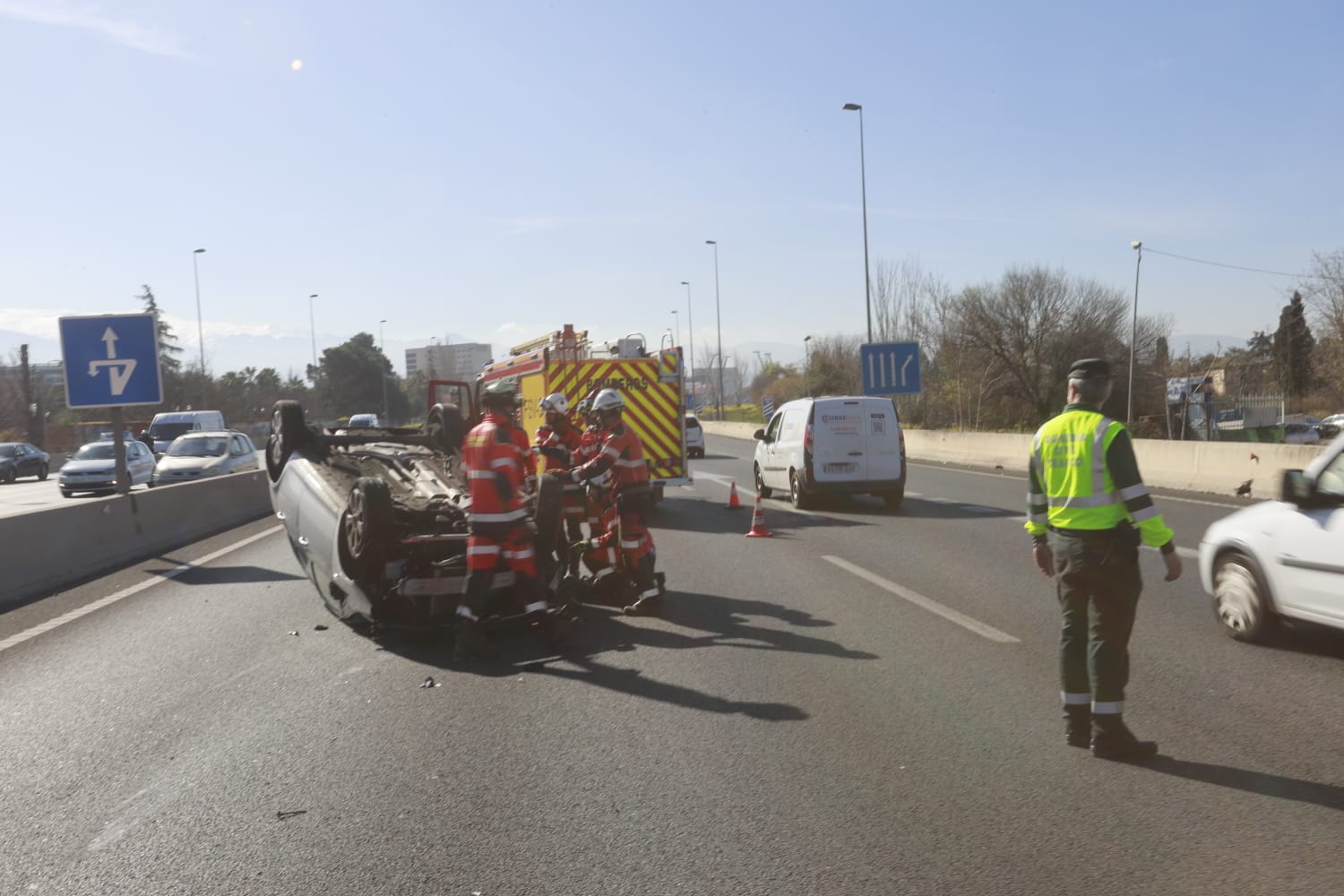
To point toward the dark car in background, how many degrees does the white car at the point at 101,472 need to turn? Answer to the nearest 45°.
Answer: approximately 135° to its right

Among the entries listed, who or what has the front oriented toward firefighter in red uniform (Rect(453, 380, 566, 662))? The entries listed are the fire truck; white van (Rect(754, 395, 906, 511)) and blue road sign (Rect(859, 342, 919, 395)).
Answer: the blue road sign

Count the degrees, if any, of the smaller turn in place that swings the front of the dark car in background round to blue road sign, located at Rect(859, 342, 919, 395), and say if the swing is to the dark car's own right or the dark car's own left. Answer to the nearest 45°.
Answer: approximately 90° to the dark car's own left

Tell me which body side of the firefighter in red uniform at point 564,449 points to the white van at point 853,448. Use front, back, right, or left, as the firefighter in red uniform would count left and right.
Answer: back

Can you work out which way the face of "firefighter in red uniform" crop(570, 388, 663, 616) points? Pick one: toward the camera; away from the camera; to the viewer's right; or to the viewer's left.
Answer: to the viewer's left

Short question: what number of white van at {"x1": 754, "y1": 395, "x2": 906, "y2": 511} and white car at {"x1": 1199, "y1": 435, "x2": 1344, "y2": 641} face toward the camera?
0

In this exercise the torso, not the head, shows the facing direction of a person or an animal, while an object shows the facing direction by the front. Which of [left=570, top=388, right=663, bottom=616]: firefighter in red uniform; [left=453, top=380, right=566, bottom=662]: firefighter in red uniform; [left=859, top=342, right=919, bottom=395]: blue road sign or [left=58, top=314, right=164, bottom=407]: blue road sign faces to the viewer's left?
[left=570, top=388, right=663, bottom=616]: firefighter in red uniform

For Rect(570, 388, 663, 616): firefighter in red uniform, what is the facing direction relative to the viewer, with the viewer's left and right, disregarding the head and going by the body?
facing to the left of the viewer

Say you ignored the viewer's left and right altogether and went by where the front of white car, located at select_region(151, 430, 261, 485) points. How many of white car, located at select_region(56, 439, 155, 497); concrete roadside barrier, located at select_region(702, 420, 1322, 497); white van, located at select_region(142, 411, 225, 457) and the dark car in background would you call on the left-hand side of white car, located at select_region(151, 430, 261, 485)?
1

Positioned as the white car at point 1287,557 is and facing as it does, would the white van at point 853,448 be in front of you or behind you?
in front

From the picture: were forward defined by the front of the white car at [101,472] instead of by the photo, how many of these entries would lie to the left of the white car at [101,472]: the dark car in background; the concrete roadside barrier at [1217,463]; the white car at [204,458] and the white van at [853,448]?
3

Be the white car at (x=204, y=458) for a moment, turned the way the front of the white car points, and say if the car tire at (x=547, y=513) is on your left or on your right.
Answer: on your left

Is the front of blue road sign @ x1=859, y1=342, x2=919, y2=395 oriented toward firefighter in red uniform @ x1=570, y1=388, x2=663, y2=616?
yes

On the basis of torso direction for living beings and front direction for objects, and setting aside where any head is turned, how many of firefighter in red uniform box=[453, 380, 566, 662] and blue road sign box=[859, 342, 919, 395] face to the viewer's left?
0
